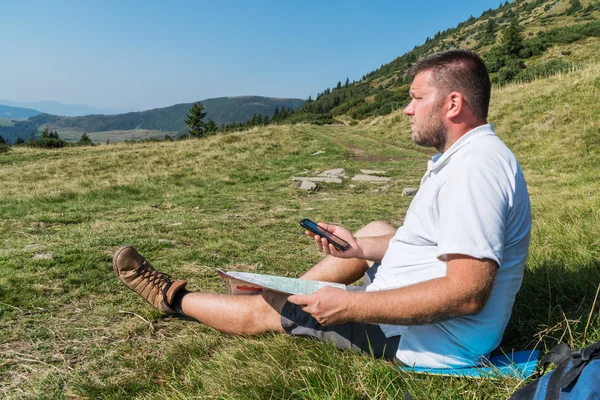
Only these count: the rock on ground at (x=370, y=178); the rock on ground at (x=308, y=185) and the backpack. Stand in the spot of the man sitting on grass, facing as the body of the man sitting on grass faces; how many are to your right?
2

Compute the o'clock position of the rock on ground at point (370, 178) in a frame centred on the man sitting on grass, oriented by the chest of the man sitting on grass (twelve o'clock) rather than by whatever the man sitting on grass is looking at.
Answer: The rock on ground is roughly at 3 o'clock from the man sitting on grass.

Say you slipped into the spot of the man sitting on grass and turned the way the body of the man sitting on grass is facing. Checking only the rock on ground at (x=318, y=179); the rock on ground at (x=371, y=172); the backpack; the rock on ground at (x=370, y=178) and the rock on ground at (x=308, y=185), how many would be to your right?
4

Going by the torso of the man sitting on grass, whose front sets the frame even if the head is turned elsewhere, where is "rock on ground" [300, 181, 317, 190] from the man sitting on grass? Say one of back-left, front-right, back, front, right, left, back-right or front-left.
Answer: right

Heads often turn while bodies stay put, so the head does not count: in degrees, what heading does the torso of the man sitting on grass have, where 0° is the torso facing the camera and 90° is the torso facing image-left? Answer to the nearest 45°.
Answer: approximately 90°

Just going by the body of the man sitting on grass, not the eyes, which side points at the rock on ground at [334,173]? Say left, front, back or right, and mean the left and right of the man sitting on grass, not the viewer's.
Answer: right

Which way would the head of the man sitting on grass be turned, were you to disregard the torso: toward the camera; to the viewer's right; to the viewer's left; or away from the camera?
to the viewer's left

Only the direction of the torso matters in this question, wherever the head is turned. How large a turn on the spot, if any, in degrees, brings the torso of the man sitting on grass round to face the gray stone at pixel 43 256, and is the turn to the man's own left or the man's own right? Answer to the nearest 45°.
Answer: approximately 45° to the man's own right
